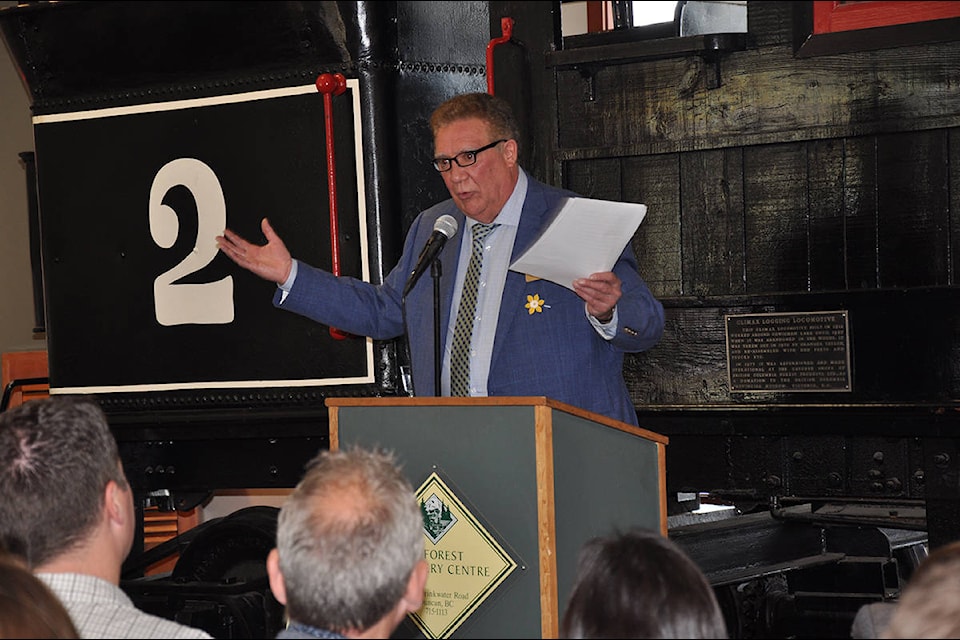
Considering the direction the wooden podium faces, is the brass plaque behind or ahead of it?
behind

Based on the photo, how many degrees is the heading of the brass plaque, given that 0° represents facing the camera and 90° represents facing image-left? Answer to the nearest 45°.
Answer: approximately 0°

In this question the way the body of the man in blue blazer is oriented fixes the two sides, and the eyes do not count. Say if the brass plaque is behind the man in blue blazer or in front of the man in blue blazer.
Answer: behind

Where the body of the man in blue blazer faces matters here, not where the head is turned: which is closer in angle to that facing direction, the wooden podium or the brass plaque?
the wooden podium

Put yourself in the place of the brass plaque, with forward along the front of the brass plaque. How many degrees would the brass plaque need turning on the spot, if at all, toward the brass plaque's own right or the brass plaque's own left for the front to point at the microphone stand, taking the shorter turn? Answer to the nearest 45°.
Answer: approximately 45° to the brass plaque's own right
